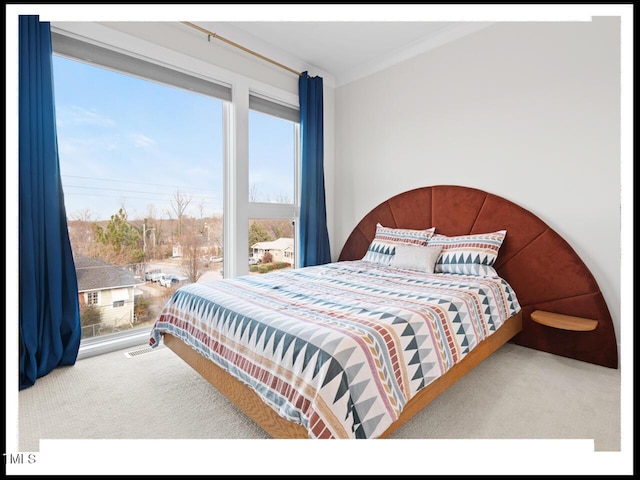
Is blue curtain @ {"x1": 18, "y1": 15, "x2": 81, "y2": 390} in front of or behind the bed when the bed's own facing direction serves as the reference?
in front

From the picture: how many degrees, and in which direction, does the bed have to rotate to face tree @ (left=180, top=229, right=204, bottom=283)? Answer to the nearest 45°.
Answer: approximately 90° to its right

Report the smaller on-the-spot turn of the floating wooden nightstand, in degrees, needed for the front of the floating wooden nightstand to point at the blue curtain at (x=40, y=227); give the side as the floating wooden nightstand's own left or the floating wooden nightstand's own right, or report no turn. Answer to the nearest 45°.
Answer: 0° — it already faces it

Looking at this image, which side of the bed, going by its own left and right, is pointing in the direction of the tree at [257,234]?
right

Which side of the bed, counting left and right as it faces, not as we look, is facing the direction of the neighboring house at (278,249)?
right

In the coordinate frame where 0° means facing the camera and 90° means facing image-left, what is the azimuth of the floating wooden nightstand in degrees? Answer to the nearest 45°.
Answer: approximately 45°

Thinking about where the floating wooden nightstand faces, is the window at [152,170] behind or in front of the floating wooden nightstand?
in front
